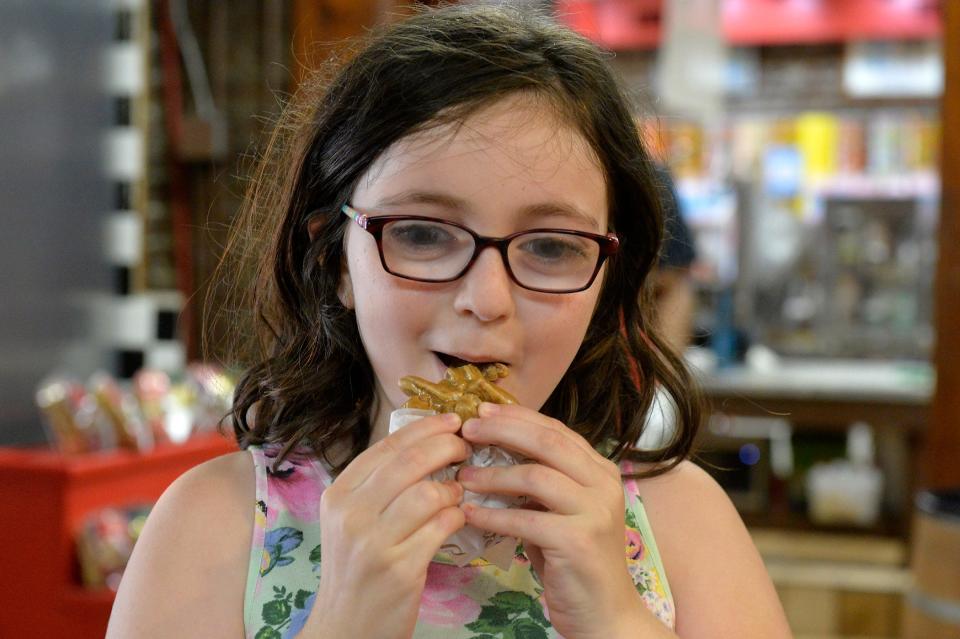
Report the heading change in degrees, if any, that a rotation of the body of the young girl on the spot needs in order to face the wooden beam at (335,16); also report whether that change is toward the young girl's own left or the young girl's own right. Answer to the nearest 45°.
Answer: approximately 180°

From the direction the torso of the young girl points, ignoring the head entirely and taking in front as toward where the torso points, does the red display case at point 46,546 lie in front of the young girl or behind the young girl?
behind

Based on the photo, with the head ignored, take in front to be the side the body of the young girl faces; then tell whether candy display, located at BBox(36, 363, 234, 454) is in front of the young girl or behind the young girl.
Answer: behind

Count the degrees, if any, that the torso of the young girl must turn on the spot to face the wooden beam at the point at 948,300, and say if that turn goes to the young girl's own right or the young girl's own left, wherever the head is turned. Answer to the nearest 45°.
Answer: approximately 135° to the young girl's own left

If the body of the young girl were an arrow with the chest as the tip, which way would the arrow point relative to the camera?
toward the camera

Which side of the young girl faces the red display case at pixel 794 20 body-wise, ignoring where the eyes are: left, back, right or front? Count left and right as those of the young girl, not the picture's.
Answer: back

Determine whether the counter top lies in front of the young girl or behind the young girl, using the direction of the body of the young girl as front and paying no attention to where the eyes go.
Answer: behind

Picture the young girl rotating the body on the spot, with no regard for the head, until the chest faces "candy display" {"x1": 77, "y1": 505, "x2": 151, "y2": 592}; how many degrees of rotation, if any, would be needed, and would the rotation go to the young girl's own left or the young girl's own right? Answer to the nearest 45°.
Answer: approximately 135° to the young girl's own right
